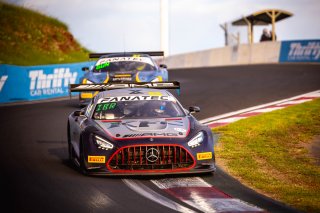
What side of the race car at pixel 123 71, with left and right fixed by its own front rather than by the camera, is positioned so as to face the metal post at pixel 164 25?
back

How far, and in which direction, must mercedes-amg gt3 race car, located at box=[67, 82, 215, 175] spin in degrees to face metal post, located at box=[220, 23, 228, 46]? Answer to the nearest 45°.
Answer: approximately 180°

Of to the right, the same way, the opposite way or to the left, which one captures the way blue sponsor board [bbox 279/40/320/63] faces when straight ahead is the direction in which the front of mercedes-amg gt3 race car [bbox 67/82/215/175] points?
the same way

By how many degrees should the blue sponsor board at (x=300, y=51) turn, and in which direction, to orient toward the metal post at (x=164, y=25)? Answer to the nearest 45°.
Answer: approximately 90° to its right

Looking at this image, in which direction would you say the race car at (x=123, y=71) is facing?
toward the camera

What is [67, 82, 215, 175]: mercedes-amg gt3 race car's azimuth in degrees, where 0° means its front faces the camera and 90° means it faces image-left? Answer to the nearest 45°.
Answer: approximately 0°

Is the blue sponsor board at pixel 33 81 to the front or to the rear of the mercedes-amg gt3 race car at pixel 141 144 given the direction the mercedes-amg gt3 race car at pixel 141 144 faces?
to the rear

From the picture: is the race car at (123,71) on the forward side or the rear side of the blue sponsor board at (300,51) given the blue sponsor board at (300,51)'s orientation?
on the forward side

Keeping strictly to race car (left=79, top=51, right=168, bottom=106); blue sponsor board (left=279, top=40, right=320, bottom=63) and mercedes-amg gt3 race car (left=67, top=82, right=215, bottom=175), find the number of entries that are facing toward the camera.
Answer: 3

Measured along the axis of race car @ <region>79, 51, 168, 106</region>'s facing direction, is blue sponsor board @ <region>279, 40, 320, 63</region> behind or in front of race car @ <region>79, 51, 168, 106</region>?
behind

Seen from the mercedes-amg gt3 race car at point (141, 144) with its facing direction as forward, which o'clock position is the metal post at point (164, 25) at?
The metal post is roughly at 6 o'clock from the mercedes-amg gt3 race car.

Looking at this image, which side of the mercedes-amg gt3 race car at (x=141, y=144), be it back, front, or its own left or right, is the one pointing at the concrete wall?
back

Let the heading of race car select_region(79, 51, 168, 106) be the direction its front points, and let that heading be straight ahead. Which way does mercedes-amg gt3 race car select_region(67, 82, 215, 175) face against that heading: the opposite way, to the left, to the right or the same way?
the same way
